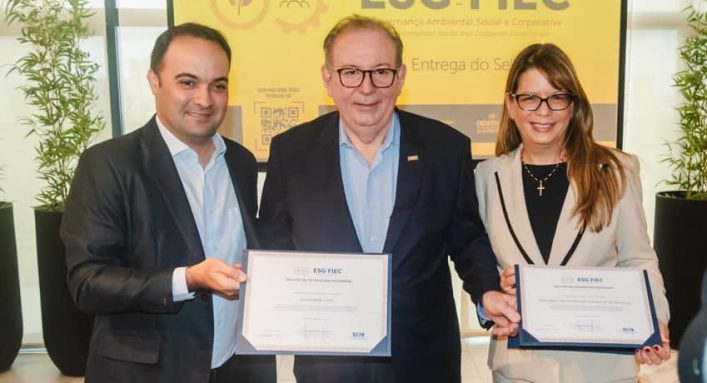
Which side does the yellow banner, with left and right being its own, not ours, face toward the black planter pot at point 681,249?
left

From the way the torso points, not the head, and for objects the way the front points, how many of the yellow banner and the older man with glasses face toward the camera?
2

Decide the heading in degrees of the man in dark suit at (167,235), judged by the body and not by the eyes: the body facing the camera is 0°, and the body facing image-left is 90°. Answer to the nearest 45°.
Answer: approximately 315°

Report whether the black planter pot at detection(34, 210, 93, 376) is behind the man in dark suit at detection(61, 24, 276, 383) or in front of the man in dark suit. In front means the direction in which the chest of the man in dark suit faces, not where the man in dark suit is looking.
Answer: behind

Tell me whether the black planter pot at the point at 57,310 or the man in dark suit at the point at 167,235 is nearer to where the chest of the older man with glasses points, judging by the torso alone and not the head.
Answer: the man in dark suit

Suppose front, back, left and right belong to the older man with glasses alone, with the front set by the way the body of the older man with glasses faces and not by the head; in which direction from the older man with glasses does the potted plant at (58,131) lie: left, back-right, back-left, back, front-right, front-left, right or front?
back-right

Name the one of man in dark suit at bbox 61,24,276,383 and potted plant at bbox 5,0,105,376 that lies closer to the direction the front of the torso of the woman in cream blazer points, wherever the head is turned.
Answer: the man in dark suit
